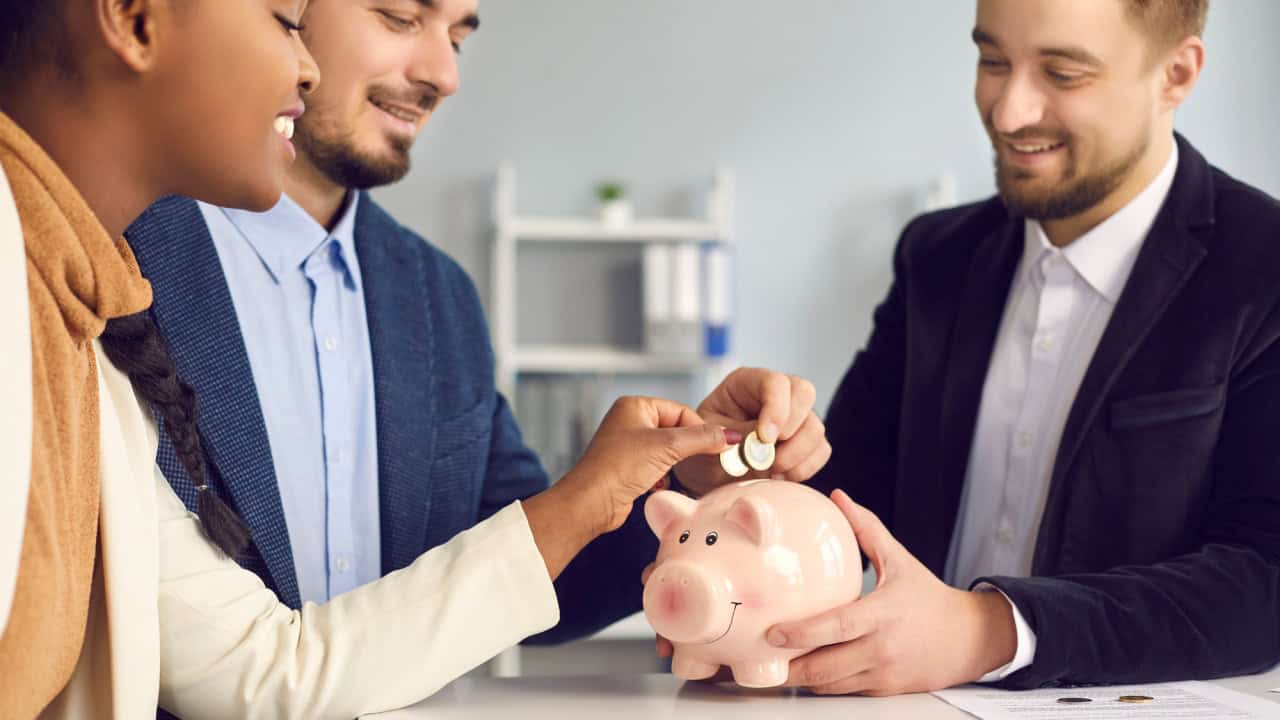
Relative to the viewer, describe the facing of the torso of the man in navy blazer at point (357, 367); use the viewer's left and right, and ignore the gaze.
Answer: facing the viewer and to the right of the viewer

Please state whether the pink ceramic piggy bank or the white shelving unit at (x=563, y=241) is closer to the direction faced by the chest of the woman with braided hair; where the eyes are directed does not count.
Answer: the pink ceramic piggy bank

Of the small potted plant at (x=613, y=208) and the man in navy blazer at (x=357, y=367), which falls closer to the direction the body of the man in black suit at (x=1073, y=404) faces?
the man in navy blazer

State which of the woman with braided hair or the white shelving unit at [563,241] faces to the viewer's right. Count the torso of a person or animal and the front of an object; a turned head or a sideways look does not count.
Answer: the woman with braided hair

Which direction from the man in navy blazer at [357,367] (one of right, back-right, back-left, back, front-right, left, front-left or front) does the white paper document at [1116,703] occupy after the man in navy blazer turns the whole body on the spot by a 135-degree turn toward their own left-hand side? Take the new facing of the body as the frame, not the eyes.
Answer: back-right

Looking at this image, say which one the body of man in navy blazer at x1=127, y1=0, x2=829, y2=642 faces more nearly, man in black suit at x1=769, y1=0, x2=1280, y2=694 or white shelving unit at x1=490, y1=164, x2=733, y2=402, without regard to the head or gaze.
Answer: the man in black suit

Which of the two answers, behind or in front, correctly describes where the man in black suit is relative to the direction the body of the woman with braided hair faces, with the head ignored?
in front

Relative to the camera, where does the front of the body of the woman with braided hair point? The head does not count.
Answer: to the viewer's right

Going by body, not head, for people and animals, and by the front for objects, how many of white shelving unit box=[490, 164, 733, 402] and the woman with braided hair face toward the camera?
1

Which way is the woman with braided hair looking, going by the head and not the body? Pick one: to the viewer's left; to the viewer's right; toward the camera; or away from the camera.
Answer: to the viewer's right

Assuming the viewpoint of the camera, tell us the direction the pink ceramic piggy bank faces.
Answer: facing the viewer and to the left of the viewer

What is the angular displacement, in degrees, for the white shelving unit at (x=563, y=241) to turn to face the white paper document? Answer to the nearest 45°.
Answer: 0° — it already faces it

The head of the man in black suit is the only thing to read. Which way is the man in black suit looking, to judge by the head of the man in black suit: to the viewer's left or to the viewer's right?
to the viewer's left

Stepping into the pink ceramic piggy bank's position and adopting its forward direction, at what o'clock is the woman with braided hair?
The woman with braided hair is roughly at 1 o'clock from the pink ceramic piggy bank.

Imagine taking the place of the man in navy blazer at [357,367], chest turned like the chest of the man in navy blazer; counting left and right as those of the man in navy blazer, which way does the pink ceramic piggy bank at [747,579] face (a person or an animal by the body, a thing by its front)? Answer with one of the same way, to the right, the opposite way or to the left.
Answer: to the right

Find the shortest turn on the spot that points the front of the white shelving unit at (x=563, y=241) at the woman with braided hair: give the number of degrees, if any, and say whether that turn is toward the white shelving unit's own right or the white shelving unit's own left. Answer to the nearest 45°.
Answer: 0° — it already faces them

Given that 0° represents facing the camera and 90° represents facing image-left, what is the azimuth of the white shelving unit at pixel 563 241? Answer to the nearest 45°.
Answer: approximately 0°
